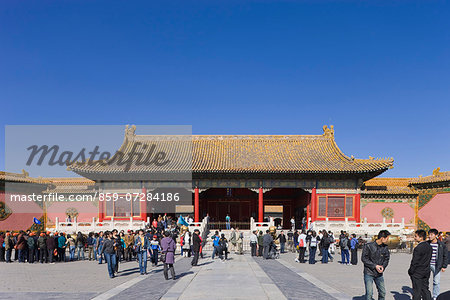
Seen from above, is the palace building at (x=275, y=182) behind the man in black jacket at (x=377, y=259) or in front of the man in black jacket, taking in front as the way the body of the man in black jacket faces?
behind

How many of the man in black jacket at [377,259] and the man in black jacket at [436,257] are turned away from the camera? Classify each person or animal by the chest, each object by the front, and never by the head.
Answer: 0

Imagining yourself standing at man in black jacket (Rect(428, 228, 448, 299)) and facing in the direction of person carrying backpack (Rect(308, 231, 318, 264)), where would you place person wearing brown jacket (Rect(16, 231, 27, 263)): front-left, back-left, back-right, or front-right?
front-left

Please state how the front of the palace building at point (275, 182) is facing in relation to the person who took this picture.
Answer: facing the viewer

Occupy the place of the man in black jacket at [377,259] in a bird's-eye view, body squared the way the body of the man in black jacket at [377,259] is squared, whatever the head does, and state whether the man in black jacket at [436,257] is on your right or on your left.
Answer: on your left

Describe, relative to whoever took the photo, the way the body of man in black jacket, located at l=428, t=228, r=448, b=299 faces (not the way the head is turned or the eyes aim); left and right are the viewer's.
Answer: facing the viewer and to the left of the viewer

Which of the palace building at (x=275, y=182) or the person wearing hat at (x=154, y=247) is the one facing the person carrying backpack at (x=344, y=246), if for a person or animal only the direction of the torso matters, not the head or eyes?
the palace building

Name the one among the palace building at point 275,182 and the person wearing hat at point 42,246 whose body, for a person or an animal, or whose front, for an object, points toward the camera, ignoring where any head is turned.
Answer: the palace building
